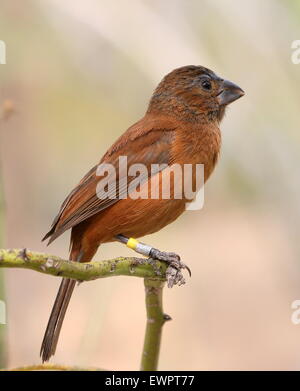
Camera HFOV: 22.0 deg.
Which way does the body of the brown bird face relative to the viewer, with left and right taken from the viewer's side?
facing to the right of the viewer
